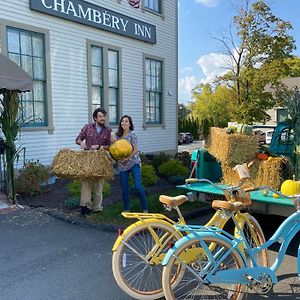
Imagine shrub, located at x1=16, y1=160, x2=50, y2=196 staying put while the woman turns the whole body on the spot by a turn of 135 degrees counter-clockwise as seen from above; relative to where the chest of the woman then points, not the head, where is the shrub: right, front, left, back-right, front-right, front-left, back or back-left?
back-left

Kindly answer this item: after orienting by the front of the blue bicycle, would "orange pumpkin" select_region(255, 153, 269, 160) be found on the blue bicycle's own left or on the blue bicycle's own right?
on the blue bicycle's own left

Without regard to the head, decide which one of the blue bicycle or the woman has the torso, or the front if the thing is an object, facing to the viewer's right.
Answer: the blue bicycle

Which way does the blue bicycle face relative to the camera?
to the viewer's right

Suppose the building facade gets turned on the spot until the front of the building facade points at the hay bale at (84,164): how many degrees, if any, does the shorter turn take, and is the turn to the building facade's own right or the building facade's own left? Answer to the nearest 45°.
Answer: approximately 45° to the building facade's own right

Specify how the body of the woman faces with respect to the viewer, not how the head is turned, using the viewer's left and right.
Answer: facing the viewer and to the left of the viewer

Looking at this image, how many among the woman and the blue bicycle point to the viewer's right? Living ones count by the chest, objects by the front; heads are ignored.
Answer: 1

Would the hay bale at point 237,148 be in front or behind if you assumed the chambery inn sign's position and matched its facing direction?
in front

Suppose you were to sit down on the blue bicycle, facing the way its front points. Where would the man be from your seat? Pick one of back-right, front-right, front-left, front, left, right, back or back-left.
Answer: back-left

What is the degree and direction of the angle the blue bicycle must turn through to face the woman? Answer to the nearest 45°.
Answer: approximately 135° to its left

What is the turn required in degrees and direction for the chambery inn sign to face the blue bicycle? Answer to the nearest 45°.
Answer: approximately 45° to its right

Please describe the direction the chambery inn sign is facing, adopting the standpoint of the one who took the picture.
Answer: facing the viewer and to the right of the viewer
